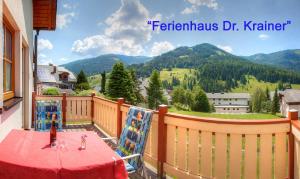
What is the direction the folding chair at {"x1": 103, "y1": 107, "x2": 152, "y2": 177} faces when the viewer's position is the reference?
facing the viewer and to the left of the viewer

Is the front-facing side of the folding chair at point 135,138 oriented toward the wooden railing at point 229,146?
no

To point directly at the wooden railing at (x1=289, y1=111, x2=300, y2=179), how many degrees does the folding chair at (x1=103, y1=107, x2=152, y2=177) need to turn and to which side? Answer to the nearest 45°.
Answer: approximately 135° to its left
